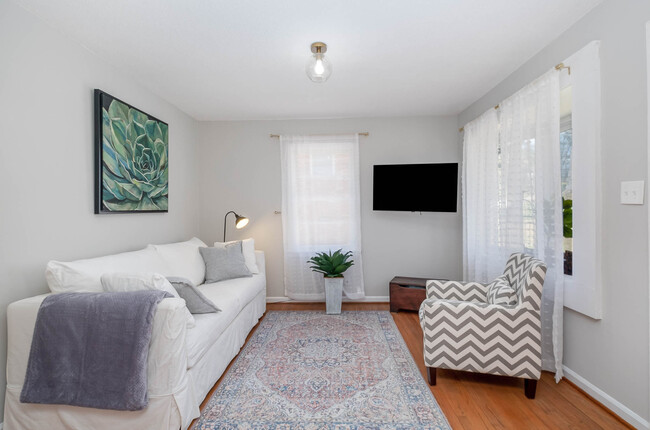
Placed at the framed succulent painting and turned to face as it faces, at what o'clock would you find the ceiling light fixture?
The ceiling light fixture is roughly at 12 o'clock from the framed succulent painting.

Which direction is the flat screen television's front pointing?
toward the camera

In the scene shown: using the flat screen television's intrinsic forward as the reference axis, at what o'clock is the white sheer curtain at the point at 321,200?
The white sheer curtain is roughly at 3 o'clock from the flat screen television.

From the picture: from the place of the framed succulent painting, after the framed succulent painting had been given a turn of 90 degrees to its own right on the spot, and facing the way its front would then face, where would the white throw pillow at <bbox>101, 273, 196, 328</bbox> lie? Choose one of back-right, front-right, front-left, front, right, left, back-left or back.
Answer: front-left

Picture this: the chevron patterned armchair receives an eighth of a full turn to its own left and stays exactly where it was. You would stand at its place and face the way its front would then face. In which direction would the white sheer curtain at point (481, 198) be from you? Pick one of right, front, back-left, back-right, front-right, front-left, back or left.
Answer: back-right

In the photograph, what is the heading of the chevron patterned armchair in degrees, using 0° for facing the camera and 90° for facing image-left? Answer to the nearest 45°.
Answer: approximately 90°

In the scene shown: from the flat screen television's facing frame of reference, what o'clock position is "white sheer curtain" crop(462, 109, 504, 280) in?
The white sheer curtain is roughly at 10 o'clock from the flat screen television.
